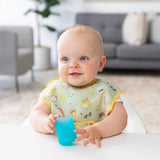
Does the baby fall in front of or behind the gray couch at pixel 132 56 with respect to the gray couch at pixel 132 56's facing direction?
in front

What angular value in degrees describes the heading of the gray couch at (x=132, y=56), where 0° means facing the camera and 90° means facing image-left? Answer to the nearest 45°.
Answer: approximately 0°

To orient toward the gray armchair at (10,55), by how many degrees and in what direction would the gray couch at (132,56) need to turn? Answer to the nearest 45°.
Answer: approximately 45° to its right

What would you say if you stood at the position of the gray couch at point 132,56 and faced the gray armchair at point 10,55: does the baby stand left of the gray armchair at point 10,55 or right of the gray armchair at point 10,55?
left

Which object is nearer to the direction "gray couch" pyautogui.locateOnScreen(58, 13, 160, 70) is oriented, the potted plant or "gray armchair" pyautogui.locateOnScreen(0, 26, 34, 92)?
the gray armchair

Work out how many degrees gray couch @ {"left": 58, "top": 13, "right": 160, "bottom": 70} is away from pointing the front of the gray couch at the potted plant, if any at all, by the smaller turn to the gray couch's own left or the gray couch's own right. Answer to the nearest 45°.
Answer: approximately 90° to the gray couch's own right
